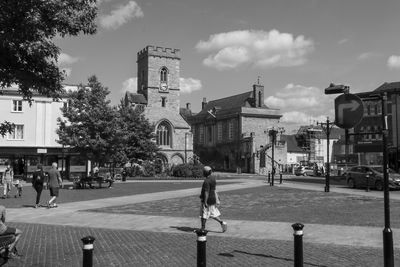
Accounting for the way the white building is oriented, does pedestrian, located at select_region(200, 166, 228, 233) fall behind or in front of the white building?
in front

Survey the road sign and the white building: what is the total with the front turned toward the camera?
2

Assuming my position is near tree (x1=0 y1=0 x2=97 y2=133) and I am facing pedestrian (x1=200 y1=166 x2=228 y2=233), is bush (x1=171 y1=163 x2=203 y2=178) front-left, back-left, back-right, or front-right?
front-left

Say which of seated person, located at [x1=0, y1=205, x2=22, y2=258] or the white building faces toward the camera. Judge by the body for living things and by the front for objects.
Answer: the white building

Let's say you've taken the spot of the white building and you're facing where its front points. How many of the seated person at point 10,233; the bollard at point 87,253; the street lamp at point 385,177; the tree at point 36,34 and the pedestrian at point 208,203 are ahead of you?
5

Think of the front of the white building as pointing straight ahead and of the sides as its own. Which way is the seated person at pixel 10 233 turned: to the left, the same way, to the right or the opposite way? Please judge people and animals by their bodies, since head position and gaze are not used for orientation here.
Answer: to the left

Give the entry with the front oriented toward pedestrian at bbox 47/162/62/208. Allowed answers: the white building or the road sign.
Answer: the white building

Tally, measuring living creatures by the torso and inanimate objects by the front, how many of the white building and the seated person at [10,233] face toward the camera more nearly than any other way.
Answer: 1

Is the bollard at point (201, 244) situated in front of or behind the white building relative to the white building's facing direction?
in front

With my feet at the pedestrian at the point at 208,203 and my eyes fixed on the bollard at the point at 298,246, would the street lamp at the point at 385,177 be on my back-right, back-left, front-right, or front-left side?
front-left

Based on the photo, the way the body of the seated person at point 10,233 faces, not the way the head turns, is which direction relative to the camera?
to the viewer's right

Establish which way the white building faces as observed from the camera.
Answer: facing the viewer

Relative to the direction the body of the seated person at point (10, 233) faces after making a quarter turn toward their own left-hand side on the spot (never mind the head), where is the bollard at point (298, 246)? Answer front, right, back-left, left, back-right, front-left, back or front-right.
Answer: back-right

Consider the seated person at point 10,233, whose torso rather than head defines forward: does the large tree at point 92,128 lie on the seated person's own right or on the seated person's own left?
on the seated person's own left

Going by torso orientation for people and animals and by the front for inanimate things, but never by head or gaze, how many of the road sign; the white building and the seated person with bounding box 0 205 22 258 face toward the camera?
2
